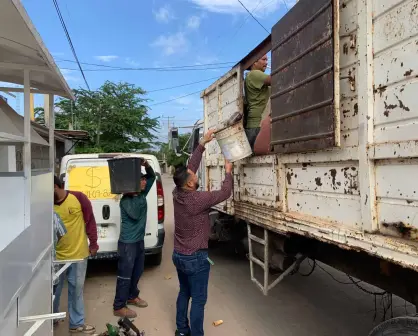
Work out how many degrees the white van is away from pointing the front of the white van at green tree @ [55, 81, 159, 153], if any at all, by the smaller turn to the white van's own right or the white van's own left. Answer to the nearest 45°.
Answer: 0° — it already faces it

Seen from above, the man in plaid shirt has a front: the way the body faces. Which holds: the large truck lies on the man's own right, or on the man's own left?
on the man's own right

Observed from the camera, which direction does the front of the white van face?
facing away from the viewer

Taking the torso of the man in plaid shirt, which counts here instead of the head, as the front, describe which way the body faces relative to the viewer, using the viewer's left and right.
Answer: facing away from the viewer and to the right of the viewer

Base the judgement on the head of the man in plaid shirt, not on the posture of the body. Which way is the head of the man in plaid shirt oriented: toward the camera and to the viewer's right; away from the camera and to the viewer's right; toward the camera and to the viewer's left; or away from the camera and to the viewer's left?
away from the camera and to the viewer's right

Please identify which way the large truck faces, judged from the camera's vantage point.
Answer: facing away from the viewer and to the left of the viewer

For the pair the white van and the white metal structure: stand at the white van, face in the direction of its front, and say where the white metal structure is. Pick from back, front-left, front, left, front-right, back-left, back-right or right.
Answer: back

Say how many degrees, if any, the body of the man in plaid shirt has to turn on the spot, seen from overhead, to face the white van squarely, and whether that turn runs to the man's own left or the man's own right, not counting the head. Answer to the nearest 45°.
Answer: approximately 90° to the man's own left
